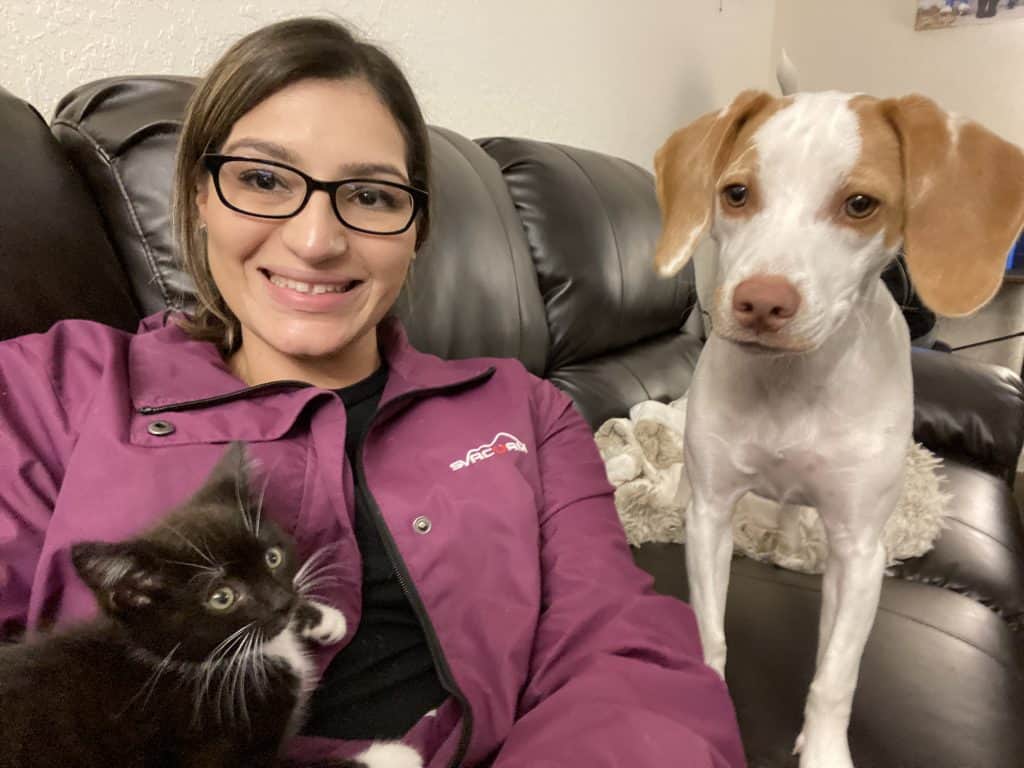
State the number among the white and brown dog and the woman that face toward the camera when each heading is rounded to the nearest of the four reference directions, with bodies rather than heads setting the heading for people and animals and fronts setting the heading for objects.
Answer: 2

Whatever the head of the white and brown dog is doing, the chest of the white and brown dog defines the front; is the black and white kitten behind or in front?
in front

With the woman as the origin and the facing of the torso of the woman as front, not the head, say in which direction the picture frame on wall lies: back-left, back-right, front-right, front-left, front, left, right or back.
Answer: back-left

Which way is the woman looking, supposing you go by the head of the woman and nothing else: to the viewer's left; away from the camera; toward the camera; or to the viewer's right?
toward the camera

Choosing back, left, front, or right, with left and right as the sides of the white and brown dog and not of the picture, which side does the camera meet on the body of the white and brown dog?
front

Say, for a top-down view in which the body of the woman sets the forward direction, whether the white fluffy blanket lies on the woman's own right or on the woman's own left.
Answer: on the woman's own left

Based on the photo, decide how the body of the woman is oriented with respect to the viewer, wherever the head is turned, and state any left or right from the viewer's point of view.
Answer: facing the viewer

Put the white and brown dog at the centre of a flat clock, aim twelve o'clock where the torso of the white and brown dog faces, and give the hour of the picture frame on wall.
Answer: The picture frame on wall is roughly at 6 o'clock from the white and brown dog.
